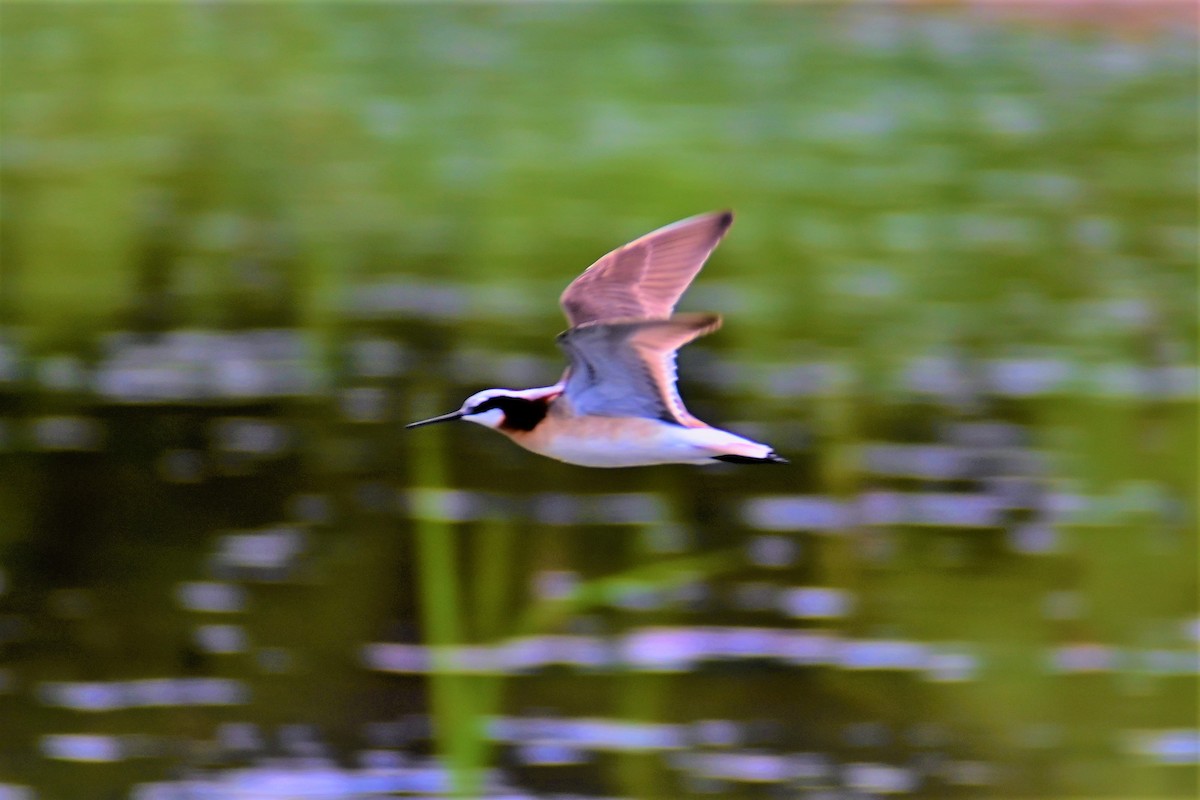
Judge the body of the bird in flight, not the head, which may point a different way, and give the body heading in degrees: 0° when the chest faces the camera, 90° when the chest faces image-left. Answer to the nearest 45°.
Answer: approximately 90°
